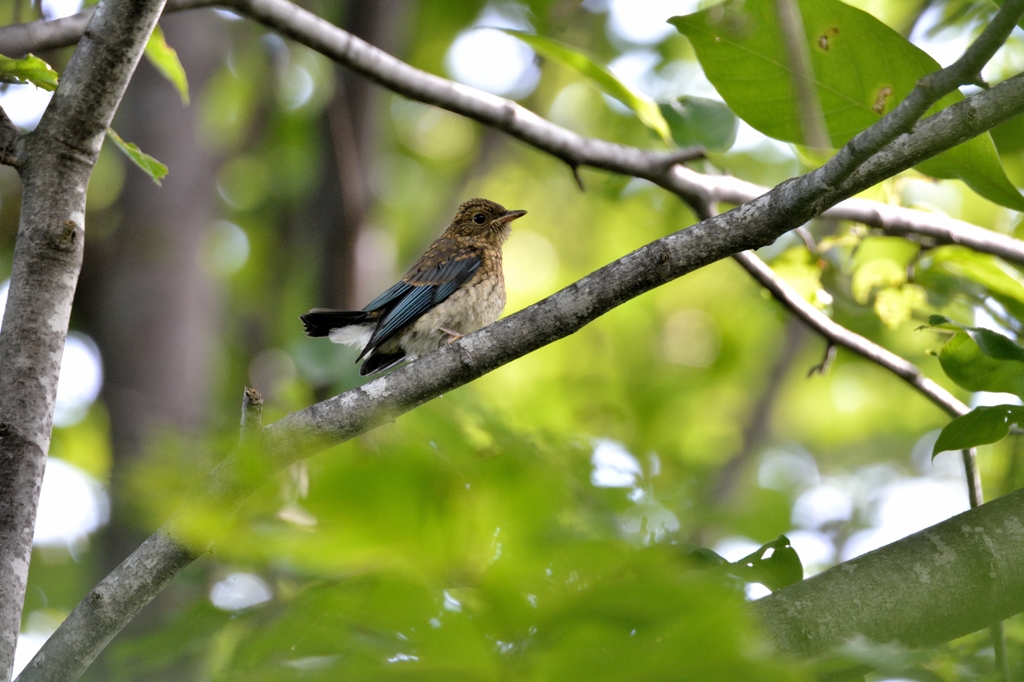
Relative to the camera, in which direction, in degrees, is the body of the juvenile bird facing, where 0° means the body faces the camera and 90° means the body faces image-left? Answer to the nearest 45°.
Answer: approximately 270°

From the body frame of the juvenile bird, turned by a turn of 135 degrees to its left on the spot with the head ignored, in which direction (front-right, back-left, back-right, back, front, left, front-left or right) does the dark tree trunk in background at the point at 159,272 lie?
front

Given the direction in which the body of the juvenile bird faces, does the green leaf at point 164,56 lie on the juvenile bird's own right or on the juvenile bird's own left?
on the juvenile bird's own right
